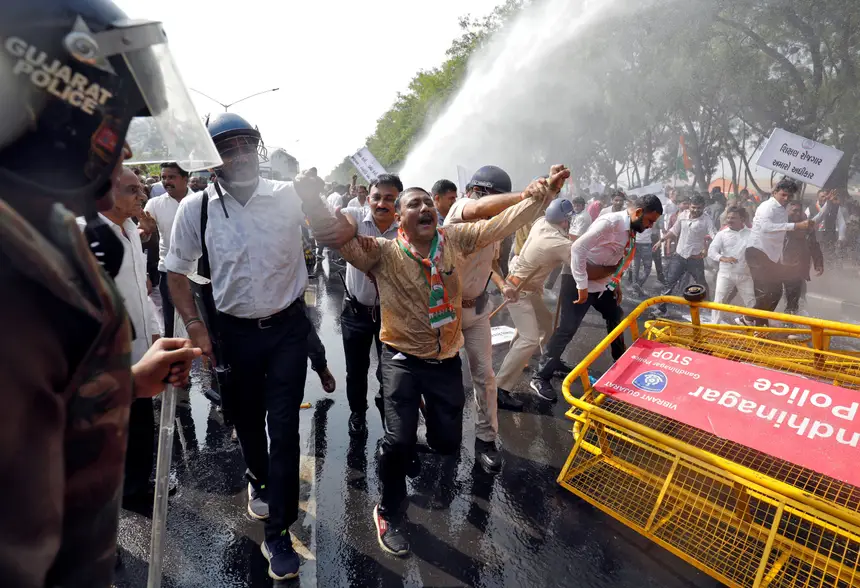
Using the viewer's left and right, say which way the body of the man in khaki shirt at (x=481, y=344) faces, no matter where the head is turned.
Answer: facing the viewer and to the right of the viewer

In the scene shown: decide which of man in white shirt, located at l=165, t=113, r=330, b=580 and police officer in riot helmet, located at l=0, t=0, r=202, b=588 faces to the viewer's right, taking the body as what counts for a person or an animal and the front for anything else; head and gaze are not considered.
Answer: the police officer in riot helmet

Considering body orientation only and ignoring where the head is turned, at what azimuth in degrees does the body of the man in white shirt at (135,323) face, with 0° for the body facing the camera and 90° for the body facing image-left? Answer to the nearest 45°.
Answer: approximately 315°

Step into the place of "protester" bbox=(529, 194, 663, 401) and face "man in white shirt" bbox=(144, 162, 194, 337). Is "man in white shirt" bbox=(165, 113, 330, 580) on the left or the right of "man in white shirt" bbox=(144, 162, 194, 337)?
left
